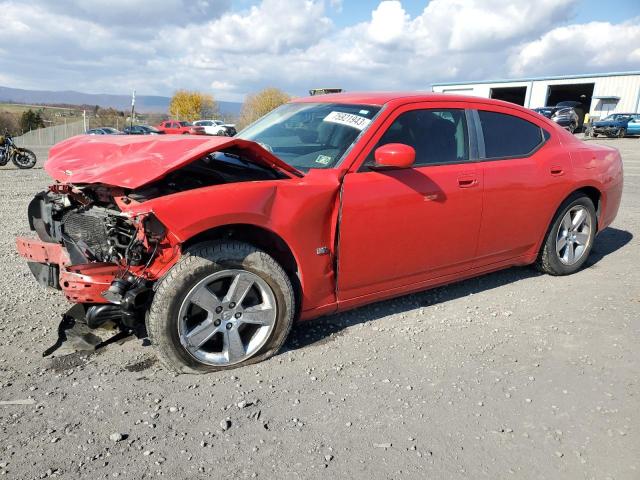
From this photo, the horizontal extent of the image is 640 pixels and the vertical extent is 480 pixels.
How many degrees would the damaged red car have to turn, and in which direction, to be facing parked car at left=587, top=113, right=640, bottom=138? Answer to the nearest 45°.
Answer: approximately 180°

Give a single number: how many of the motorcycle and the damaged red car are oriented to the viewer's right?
1

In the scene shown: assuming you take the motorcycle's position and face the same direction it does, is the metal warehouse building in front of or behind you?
in front

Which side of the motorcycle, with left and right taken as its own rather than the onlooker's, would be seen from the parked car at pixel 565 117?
front

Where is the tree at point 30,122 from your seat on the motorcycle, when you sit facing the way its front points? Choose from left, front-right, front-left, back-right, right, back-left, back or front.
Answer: left

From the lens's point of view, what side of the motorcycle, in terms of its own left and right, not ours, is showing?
right

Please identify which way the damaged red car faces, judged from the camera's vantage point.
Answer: facing the viewer and to the left of the viewer

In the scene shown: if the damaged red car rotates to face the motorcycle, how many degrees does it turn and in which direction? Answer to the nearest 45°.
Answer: approximately 90° to its right

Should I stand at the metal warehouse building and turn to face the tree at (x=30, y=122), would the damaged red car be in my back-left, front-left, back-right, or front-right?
front-left

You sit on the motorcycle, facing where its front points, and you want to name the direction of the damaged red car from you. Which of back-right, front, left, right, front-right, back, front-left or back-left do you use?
right

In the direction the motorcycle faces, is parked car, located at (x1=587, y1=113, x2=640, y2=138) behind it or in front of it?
in front

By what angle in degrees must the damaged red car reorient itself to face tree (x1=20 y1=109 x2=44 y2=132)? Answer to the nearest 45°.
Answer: approximately 90° to its right

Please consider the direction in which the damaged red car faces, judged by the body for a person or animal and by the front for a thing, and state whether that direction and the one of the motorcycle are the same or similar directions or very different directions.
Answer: very different directions

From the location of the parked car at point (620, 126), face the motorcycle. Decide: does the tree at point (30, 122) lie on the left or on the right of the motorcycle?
right
